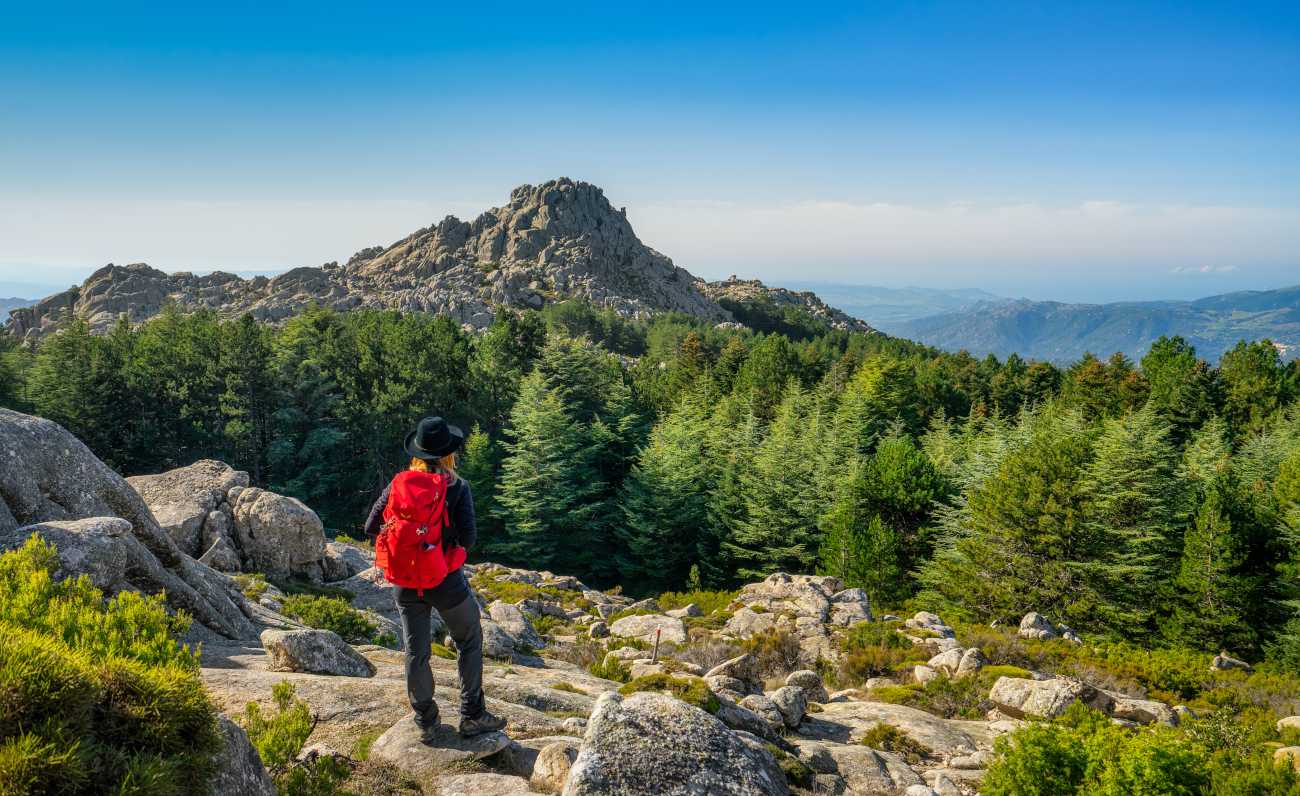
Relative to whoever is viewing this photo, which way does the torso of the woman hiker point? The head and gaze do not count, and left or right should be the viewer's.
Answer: facing away from the viewer and to the right of the viewer

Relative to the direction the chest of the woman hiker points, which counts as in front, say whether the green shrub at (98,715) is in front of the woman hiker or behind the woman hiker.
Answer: behind

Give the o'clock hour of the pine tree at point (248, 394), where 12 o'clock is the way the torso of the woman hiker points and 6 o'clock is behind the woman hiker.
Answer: The pine tree is roughly at 10 o'clock from the woman hiker.

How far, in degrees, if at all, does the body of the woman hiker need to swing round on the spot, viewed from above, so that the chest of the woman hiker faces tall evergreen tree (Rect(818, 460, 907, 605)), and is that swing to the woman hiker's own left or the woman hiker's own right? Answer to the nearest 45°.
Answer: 0° — they already face it

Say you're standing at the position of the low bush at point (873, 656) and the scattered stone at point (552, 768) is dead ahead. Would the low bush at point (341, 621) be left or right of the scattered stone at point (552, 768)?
right

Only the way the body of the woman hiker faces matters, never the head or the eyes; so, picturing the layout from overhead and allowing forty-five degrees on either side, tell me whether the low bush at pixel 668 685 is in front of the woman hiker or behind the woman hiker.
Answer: in front

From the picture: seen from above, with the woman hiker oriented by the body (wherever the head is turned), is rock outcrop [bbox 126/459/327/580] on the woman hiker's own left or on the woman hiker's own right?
on the woman hiker's own left

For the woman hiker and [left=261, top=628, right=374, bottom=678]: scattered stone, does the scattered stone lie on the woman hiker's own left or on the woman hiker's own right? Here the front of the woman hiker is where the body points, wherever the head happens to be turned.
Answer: on the woman hiker's own left

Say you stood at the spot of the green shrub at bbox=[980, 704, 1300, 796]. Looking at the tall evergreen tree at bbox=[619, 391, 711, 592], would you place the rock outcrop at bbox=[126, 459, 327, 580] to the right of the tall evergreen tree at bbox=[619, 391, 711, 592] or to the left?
left
